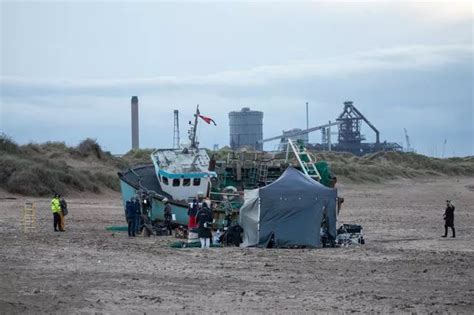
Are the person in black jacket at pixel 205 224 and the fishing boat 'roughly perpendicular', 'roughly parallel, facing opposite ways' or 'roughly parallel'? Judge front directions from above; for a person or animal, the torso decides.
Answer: roughly perpendicular

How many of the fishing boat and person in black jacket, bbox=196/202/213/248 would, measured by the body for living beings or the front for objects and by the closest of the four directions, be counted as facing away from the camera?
1

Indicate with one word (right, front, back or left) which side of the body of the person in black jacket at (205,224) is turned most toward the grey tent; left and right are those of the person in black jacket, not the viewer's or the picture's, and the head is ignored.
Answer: right

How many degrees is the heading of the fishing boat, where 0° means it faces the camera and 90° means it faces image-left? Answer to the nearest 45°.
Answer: approximately 90°

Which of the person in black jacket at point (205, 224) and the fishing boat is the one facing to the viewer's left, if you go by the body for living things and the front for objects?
the fishing boat

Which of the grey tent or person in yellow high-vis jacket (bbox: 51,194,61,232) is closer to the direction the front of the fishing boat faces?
the person in yellow high-vis jacket

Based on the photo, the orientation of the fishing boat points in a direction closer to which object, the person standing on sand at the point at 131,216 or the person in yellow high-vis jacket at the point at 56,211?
the person in yellow high-vis jacket

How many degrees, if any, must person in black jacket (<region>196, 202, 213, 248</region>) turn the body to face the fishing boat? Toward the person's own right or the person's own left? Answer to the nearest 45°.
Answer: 0° — they already face it

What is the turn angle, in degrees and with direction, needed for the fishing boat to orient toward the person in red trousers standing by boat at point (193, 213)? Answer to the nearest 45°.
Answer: approximately 90° to its left

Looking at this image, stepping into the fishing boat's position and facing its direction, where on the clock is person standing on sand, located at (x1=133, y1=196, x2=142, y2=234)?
The person standing on sand is roughly at 10 o'clock from the fishing boat.

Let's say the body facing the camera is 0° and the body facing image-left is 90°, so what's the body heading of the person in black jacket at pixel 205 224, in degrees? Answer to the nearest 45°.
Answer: approximately 180°
